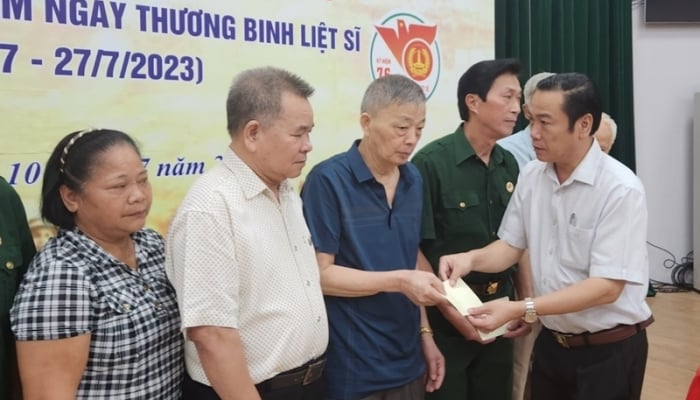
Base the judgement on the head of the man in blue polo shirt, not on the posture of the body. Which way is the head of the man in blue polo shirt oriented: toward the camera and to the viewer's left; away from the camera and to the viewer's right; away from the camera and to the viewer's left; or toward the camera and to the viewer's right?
toward the camera and to the viewer's right

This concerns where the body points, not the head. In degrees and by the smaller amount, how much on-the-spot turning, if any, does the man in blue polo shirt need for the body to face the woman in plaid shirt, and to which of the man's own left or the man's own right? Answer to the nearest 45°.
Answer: approximately 90° to the man's own right

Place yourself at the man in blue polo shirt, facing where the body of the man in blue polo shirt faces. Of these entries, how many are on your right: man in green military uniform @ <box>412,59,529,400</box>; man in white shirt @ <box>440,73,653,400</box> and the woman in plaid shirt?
1

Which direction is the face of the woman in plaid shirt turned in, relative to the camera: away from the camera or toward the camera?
toward the camera

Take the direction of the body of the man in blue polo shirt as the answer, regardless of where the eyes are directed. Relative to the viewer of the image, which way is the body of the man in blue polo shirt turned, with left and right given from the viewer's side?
facing the viewer and to the right of the viewer

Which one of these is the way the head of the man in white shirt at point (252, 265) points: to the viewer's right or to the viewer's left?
to the viewer's right

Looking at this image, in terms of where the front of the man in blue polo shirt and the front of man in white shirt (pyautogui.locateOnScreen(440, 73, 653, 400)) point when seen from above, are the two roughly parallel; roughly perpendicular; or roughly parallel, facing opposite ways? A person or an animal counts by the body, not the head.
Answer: roughly perpendicular

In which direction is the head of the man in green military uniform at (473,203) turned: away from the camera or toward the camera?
toward the camera

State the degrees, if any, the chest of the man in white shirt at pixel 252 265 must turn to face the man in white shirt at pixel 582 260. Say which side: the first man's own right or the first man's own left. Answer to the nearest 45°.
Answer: approximately 45° to the first man's own left

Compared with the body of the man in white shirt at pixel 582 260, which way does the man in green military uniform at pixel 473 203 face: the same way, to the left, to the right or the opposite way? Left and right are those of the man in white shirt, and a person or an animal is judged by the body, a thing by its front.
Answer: to the left

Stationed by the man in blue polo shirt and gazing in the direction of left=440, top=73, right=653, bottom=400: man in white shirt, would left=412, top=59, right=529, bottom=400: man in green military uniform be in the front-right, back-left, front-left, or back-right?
front-left
